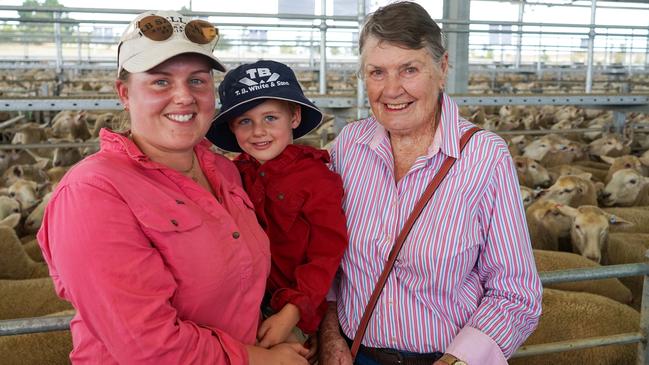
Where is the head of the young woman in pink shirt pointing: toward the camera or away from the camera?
toward the camera

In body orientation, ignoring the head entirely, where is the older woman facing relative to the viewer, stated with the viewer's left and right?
facing the viewer and to the left of the viewer
